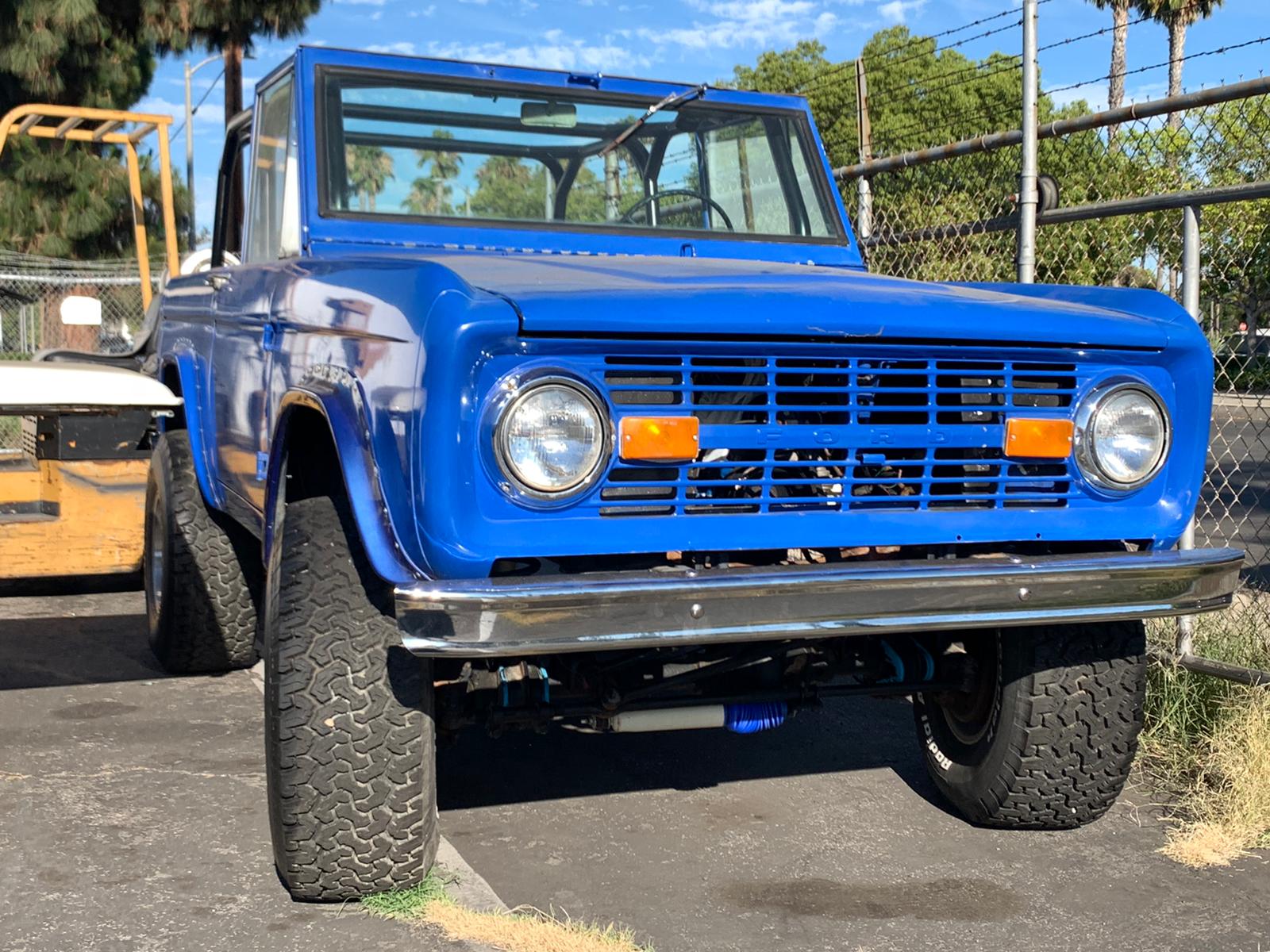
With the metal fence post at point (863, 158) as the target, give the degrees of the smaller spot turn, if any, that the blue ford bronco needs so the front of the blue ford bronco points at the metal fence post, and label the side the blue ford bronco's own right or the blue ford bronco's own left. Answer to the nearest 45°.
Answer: approximately 135° to the blue ford bronco's own left

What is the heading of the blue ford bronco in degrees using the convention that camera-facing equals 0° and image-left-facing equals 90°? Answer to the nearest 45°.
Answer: approximately 315°

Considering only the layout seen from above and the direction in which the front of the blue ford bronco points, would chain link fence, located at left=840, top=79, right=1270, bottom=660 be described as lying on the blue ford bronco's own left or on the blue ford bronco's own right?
on the blue ford bronco's own left

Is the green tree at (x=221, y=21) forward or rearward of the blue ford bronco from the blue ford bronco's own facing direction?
rearward

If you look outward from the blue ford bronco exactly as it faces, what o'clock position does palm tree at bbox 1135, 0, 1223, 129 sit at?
The palm tree is roughly at 8 o'clock from the blue ford bronco.

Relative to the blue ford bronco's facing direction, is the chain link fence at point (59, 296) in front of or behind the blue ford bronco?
behind

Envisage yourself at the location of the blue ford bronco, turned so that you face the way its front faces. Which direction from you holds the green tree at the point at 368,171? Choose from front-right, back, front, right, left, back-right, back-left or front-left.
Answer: back

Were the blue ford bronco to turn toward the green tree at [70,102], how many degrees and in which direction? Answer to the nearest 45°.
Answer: approximately 180°
